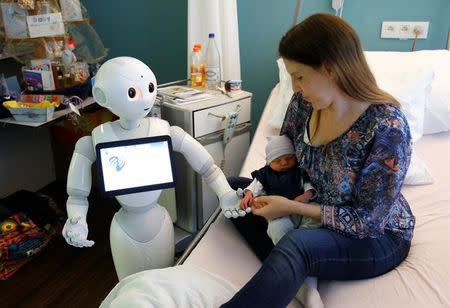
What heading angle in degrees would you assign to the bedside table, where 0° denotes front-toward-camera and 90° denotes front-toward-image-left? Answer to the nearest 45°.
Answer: approximately 315°

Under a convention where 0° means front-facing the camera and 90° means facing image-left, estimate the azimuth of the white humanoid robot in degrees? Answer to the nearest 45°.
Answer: approximately 315°

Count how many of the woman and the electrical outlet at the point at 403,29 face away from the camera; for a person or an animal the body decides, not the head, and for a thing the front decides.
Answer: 0

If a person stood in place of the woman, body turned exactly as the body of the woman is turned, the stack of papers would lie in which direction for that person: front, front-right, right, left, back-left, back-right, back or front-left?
right

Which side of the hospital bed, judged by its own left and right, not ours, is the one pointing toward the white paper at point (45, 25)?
right

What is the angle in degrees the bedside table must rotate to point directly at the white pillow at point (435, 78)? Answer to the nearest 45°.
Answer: approximately 45° to its left

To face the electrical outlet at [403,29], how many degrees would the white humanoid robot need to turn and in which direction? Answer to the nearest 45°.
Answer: approximately 90° to its left

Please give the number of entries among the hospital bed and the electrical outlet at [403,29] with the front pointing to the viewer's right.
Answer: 0

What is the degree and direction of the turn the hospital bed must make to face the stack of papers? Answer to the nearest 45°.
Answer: approximately 90° to its right

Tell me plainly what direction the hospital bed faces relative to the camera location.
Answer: facing the viewer and to the left of the viewer

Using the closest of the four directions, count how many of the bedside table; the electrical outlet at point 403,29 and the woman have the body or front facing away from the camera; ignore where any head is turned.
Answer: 0

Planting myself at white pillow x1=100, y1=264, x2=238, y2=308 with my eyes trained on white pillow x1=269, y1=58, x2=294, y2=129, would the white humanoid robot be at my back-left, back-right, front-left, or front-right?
front-left

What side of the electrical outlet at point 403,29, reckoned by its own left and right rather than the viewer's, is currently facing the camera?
front
